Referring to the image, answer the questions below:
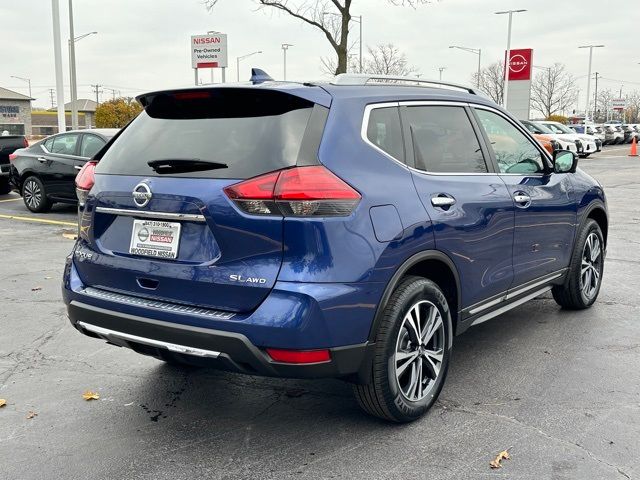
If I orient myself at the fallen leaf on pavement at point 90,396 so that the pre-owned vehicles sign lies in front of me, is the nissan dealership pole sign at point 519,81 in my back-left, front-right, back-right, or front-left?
front-right

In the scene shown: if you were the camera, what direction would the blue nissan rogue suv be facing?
facing away from the viewer and to the right of the viewer

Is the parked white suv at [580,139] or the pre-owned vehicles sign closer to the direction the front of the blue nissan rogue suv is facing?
the parked white suv

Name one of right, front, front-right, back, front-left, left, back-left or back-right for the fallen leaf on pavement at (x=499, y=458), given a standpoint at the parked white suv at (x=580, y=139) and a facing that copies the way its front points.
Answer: front-right

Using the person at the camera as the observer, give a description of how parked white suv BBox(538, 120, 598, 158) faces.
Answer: facing the viewer and to the right of the viewer

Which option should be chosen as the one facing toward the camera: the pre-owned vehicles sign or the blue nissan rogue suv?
the pre-owned vehicles sign

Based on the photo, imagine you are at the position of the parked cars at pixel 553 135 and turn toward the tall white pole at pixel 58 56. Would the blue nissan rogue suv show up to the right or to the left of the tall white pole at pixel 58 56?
left

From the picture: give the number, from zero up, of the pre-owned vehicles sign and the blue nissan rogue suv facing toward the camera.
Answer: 1

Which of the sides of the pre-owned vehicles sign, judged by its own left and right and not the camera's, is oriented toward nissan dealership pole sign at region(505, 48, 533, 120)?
left

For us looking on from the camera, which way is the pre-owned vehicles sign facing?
facing the viewer

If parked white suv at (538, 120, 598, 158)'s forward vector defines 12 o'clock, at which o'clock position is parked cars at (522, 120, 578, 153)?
parked cars at (522, 120, 578, 153) is roughly at 2 o'clock from parked white suv at (538, 120, 598, 158).

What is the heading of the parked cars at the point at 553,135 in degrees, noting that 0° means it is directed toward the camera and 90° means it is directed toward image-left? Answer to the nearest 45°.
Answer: approximately 315°

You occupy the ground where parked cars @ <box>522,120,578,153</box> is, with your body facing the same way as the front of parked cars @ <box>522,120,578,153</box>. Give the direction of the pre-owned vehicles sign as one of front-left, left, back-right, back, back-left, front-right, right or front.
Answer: back-right

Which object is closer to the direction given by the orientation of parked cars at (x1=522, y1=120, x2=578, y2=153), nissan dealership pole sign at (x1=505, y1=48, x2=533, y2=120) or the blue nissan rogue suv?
the blue nissan rogue suv

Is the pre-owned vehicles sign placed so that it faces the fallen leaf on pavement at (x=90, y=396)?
yes

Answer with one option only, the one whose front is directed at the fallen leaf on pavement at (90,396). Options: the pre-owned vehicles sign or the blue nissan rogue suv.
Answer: the pre-owned vehicles sign
